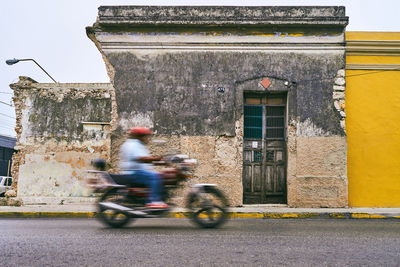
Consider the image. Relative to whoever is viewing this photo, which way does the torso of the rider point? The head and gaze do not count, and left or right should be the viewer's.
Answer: facing to the right of the viewer

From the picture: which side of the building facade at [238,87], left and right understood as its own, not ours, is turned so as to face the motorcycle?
front

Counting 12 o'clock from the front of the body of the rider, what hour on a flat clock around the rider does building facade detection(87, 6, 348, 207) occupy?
The building facade is roughly at 10 o'clock from the rider.

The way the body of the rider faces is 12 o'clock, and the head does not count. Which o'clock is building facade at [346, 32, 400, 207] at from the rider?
The building facade is roughly at 11 o'clock from the rider.

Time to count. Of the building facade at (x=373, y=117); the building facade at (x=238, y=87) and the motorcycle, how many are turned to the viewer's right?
1

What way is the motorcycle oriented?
to the viewer's right

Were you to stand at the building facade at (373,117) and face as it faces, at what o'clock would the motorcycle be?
The motorcycle is roughly at 1 o'clock from the building facade.

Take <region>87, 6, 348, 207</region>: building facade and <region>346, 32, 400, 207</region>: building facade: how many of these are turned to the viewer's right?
0

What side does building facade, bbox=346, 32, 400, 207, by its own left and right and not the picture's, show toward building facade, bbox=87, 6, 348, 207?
right

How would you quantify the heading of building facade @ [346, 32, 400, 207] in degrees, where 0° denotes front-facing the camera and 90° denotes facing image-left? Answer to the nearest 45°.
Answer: approximately 0°

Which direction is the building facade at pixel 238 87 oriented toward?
toward the camera

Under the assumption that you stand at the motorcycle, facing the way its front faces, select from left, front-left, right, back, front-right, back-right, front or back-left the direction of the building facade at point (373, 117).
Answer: front-left
